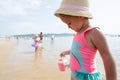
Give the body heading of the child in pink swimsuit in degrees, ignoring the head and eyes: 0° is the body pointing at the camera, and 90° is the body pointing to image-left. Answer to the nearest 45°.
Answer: approximately 45°
